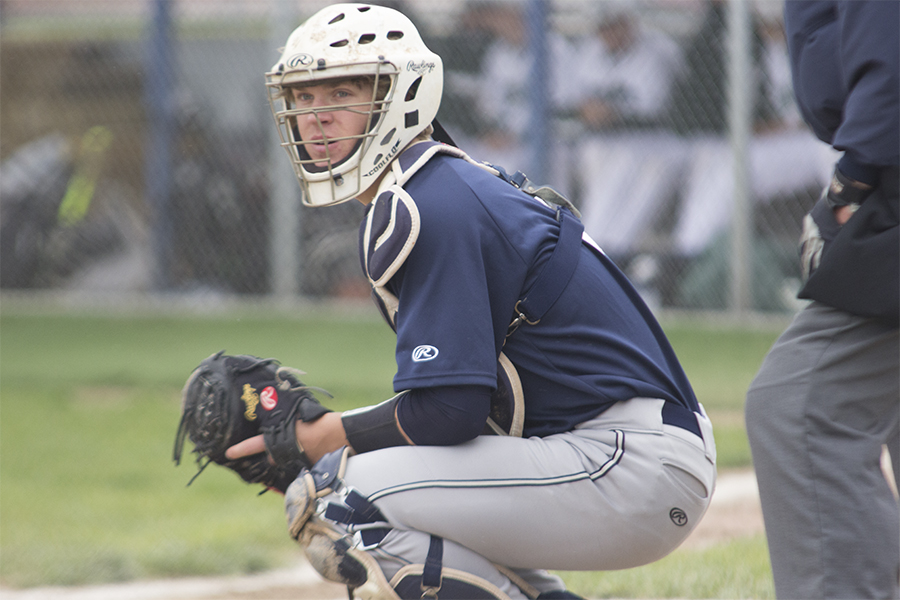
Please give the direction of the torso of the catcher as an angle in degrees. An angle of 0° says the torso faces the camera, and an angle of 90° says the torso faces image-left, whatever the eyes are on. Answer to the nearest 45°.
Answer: approximately 90°

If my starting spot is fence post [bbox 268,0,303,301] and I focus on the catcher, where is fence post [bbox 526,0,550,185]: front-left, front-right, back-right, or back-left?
front-left

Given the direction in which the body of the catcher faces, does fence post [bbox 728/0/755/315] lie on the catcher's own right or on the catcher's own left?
on the catcher's own right

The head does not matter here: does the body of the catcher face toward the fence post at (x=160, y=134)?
no

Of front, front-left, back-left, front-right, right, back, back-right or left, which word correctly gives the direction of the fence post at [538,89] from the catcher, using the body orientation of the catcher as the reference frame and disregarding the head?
right

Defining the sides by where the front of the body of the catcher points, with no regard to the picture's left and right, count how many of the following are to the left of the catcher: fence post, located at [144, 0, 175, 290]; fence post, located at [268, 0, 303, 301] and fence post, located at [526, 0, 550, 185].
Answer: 0

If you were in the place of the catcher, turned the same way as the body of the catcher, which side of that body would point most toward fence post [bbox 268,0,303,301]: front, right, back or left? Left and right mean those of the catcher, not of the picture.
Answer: right

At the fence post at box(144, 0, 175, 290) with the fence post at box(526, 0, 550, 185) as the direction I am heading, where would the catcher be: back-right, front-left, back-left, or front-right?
front-right

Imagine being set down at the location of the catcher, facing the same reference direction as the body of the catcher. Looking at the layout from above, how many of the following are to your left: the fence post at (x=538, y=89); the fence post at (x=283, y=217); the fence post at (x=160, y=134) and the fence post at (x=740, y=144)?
0
